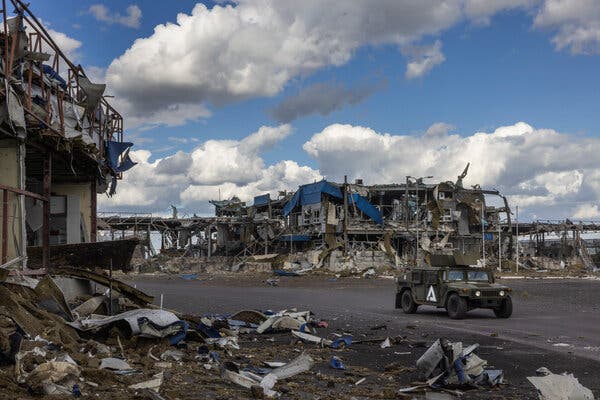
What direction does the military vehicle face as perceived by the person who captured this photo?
facing the viewer and to the right of the viewer

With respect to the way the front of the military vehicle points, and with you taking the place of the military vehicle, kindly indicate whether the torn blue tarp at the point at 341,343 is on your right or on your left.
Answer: on your right

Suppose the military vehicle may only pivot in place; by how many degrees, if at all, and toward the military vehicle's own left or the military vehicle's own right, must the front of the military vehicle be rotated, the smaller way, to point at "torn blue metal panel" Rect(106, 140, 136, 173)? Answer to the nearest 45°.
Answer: approximately 135° to the military vehicle's own right

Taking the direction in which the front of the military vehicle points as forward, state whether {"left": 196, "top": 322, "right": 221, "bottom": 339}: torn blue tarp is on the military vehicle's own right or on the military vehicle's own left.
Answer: on the military vehicle's own right

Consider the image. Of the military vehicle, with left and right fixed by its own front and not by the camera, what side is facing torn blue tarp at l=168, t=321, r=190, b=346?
right

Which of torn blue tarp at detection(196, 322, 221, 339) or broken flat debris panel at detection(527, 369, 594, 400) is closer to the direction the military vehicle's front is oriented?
the broken flat debris panel

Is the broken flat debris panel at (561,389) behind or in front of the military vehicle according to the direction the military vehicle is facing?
in front

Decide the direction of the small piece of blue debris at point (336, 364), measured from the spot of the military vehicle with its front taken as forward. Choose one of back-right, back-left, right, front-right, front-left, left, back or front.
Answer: front-right
